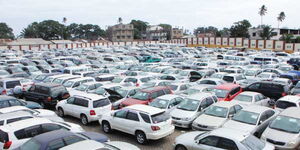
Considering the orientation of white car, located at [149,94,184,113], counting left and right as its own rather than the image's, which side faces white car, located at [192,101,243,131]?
left

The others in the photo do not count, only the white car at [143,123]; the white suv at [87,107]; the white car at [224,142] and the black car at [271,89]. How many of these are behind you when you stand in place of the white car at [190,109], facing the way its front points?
1

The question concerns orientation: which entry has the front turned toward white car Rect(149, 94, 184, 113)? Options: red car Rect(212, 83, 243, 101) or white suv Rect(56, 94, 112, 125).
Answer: the red car

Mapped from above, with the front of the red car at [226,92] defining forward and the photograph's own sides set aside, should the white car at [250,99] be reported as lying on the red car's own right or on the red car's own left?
on the red car's own left

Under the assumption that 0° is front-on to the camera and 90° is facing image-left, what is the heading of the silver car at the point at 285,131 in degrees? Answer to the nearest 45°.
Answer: approximately 45°

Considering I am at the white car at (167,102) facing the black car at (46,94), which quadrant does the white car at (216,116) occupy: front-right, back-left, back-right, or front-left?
back-left

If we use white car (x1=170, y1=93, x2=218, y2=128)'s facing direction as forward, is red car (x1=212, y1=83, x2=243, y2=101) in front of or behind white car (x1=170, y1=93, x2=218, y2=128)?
behind
